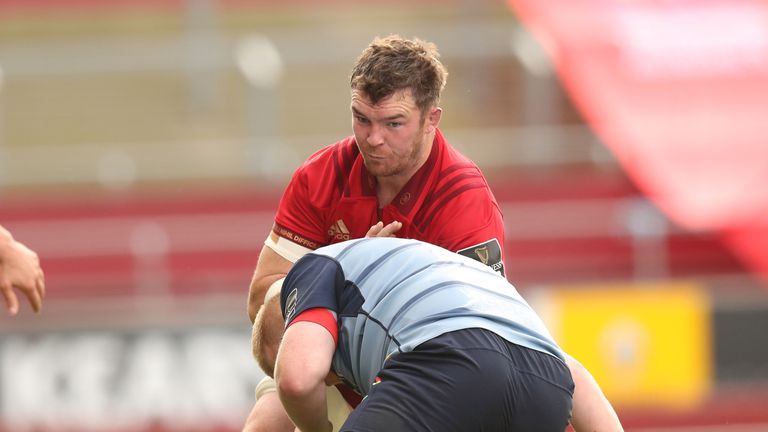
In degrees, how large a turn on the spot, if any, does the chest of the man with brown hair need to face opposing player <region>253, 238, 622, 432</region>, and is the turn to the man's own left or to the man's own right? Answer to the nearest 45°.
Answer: approximately 45° to the man's own left

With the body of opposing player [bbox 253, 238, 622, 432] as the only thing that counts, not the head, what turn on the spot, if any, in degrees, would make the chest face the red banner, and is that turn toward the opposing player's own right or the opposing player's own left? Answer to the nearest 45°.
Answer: approximately 45° to the opposing player's own right

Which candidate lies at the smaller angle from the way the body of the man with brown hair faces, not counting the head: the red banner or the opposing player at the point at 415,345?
the opposing player

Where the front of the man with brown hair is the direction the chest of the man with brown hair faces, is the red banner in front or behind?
behind

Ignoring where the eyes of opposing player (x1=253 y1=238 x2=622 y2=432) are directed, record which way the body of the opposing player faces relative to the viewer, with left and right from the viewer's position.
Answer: facing away from the viewer and to the left of the viewer
